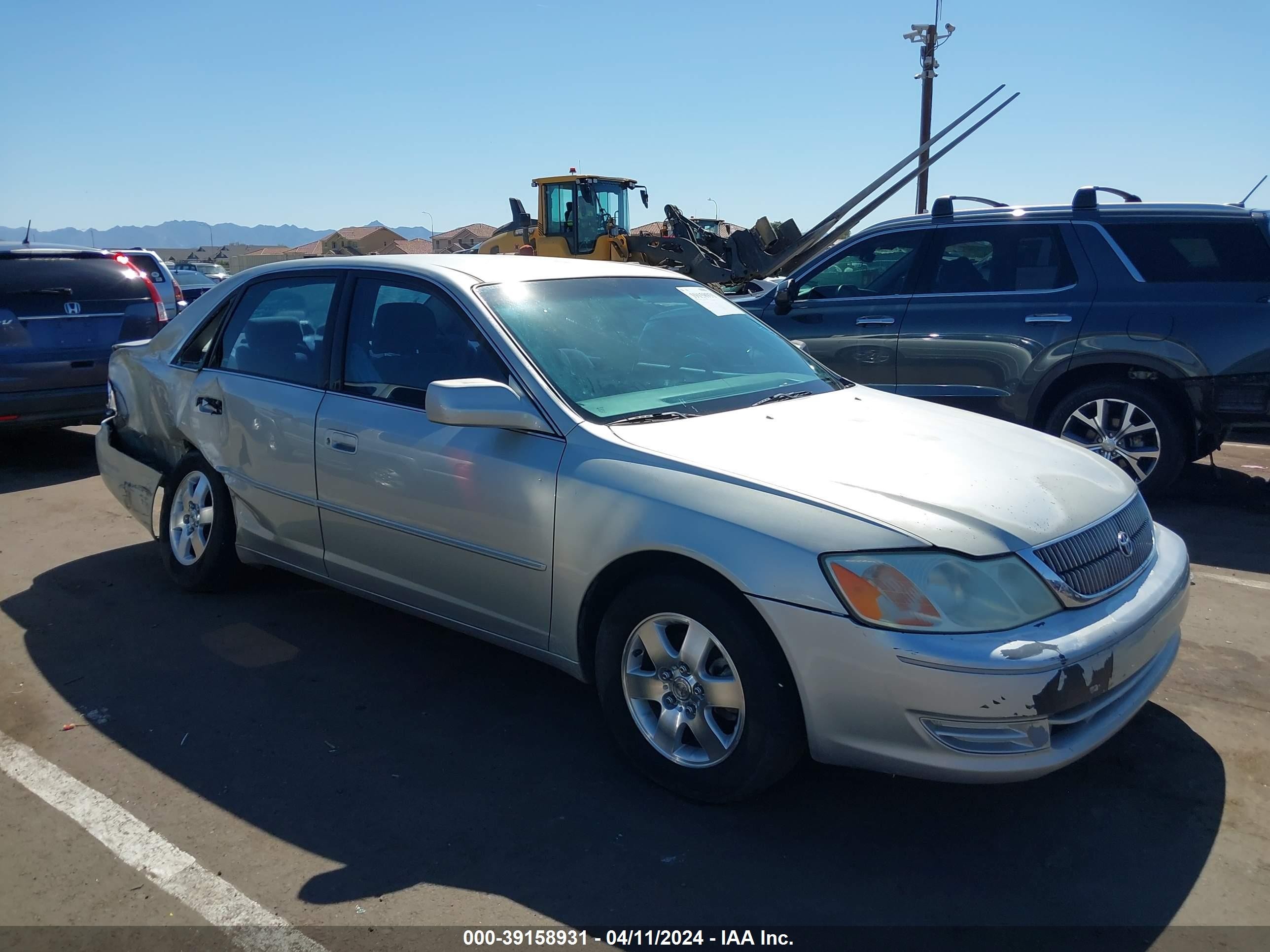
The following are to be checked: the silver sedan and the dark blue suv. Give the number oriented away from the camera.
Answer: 1

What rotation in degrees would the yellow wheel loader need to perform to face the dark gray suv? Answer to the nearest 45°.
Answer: approximately 45° to its right

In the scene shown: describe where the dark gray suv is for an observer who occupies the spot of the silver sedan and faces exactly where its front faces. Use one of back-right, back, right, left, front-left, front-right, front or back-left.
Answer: left

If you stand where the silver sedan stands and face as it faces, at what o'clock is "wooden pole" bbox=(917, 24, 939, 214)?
The wooden pole is roughly at 8 o'clock from the silver sedan.

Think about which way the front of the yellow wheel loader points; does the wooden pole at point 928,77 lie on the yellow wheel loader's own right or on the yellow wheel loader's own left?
on the yellow wheel loader's own left

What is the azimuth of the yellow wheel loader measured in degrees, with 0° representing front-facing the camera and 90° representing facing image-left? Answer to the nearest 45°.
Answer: approximately 315°

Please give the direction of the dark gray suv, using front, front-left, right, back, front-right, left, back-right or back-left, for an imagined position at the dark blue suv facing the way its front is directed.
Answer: back-right

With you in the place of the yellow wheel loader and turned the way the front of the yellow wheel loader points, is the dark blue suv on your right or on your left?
on your right

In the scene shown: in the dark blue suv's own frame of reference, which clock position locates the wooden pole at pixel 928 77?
The wooden pole is roughly at 2 o'clock from the dark blue suv.

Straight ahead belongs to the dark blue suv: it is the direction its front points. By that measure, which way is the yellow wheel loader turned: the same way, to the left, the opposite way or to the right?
to the right

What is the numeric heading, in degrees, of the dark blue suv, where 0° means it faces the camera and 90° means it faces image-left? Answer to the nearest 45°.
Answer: approximately 180°

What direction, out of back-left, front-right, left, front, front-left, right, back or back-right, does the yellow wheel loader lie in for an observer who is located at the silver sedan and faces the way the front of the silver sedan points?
back-left

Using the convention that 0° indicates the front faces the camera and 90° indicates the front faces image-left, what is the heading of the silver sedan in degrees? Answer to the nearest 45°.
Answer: approximately 315°
